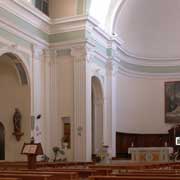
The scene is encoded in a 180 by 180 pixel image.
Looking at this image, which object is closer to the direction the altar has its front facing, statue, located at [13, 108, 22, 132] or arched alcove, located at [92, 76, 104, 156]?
the statue

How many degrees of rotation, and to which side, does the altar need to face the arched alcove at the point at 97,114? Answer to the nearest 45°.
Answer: approximately 135° to its right

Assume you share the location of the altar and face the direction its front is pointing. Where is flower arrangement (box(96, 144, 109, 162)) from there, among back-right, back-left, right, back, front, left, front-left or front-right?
back-right

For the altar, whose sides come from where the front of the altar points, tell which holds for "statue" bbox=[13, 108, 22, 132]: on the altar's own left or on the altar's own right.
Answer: on the altar's own right

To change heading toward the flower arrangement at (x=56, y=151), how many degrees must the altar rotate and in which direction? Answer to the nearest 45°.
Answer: approximately 90° to its right

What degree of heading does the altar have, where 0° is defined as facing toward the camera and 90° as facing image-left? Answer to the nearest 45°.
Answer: approximately 0°

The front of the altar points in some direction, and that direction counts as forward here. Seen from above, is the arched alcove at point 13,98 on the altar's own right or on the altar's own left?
on the altar's own right

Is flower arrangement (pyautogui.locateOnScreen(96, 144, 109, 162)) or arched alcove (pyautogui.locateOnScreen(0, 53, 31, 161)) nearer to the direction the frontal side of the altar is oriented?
the arched alcove
